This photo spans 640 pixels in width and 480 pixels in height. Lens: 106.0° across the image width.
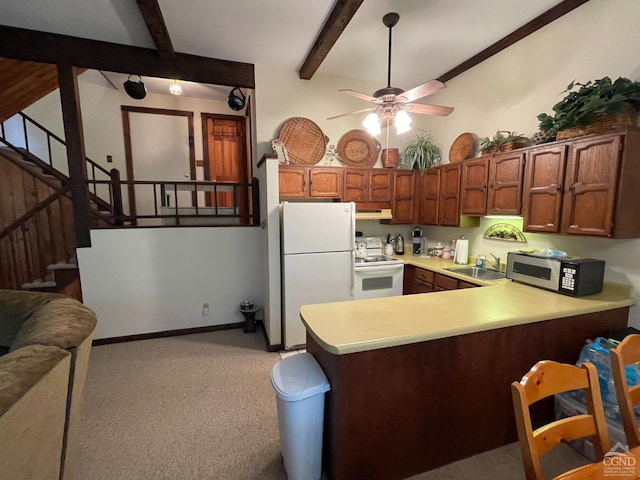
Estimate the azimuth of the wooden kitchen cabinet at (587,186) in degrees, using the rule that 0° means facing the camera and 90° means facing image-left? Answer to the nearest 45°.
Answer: approximately 45°

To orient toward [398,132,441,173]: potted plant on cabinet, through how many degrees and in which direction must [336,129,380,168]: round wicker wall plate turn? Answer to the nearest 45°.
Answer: approximately 90° to its left

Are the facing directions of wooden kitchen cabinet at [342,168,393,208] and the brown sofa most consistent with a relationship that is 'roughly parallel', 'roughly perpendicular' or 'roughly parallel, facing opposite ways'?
roughly perpendicular

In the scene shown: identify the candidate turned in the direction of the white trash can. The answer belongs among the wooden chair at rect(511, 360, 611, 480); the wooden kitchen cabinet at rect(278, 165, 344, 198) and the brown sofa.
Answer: the wooden kitchen cabinet

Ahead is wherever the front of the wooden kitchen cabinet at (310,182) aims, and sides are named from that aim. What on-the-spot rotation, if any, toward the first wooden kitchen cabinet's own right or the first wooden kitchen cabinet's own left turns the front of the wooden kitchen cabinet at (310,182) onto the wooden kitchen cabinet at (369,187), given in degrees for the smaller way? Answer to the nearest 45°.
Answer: approximately 90° to the first wooden kitchen cabinet's own left

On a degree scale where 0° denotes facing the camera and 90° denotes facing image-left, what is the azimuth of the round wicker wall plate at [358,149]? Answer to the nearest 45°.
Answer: approximately 0°

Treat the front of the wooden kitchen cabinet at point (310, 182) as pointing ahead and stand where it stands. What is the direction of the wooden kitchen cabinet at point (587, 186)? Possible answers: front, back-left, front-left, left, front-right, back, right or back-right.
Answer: front-left

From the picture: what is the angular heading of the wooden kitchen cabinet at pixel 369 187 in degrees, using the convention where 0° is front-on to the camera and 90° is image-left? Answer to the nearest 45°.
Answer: approximately 0°

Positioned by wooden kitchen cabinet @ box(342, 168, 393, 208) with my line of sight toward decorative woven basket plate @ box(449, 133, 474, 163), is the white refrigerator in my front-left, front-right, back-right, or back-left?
back-right

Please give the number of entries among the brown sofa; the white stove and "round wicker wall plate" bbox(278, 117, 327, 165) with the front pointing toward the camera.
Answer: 2
